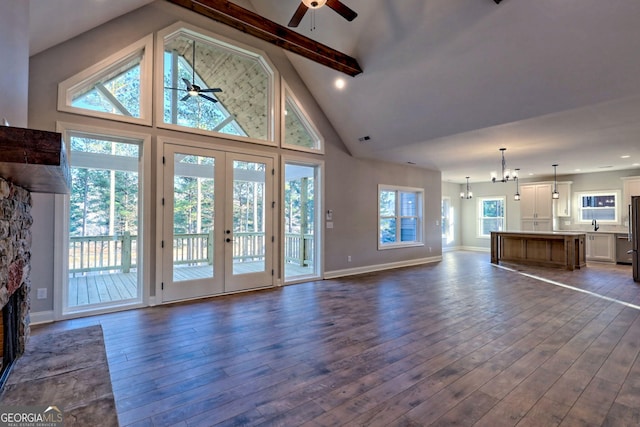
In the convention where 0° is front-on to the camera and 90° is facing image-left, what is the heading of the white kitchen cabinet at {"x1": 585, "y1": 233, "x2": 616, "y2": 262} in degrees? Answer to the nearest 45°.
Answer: approximately 0°

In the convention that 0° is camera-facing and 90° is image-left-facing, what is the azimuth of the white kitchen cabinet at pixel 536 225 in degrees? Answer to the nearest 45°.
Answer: approximately 0°

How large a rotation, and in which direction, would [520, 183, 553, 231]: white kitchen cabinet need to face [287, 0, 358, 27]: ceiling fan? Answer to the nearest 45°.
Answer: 0° — it already faces it

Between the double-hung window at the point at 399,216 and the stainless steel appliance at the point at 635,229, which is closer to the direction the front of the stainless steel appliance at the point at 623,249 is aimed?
the stainless steel appliance
